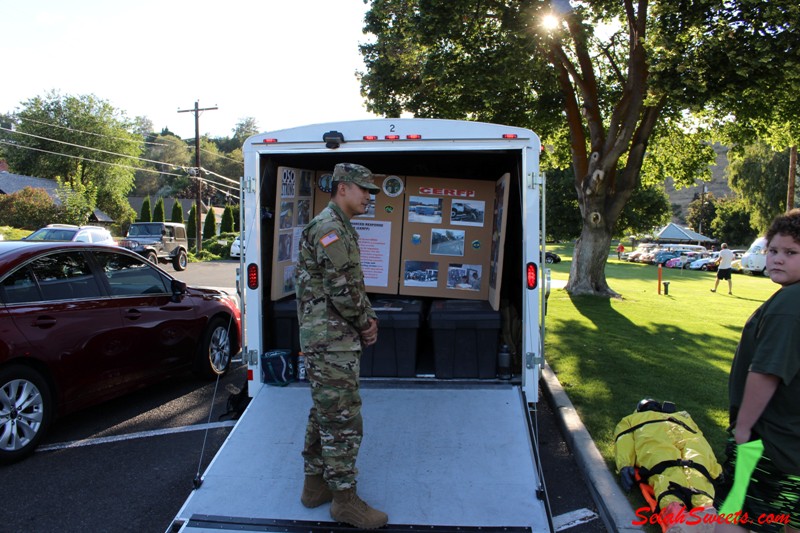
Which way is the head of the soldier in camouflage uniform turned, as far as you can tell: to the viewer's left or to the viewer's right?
to the viewer's right

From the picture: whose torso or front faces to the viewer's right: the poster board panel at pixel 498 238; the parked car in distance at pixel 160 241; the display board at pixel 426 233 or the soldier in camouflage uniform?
the soldier in camouflage uniform

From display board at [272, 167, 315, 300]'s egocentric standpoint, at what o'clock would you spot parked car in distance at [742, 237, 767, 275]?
The parked car in distance is roughly at 9 o'clock from the display board.

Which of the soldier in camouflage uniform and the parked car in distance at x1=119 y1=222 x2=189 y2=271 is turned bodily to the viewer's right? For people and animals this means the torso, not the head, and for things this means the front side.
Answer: the soldier in camouflage uniform

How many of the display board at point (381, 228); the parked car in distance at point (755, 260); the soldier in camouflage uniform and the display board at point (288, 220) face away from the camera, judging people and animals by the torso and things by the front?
0

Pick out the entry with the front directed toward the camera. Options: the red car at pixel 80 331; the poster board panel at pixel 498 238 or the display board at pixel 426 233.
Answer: the display board

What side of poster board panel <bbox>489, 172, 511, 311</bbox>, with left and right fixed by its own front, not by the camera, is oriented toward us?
left

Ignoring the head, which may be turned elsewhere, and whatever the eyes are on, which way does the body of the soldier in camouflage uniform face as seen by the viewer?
to the viewer's right

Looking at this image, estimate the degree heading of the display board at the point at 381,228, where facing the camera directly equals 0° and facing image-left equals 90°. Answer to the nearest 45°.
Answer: approximately 0°

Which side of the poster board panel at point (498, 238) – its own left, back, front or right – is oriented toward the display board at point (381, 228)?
front

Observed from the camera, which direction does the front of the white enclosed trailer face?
facing away from the viewer

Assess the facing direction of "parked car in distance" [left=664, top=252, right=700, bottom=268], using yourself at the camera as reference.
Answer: facing the viewer and to the left of the viewer

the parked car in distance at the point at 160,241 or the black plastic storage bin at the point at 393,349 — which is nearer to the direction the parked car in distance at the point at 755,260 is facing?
the parked car in distance

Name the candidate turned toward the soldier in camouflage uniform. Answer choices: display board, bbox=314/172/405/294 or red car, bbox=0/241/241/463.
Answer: the display board

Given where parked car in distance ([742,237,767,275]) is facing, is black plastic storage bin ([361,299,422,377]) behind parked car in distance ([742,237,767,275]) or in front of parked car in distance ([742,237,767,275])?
in front
